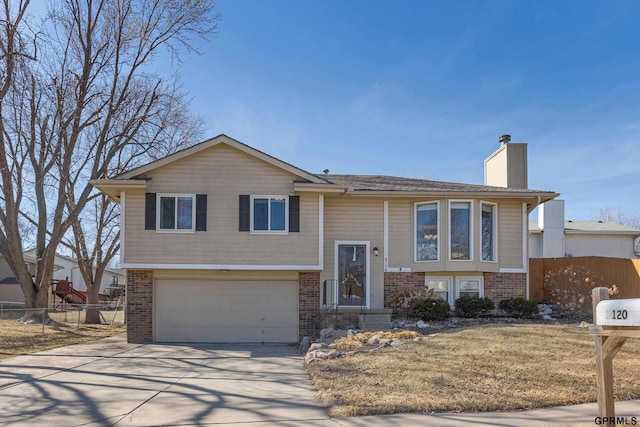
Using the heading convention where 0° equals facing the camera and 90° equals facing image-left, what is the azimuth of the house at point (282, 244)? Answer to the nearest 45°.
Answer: approximately 0°
